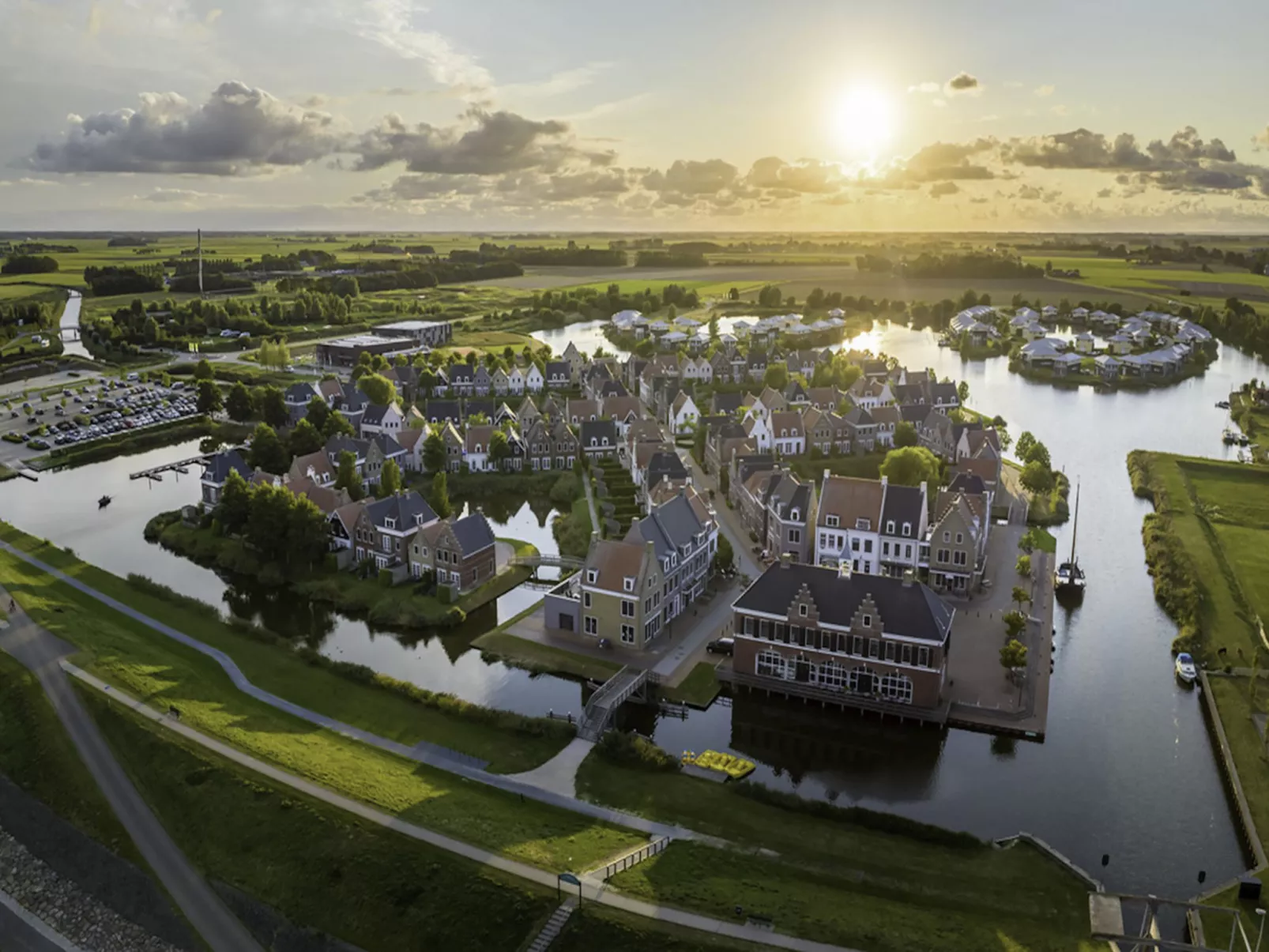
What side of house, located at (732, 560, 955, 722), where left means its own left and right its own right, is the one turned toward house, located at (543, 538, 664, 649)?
right

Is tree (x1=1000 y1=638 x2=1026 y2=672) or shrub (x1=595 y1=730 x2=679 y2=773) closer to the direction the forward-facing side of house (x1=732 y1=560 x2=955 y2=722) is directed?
the shrub

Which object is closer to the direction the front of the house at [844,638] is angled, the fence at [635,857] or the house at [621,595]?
the fence

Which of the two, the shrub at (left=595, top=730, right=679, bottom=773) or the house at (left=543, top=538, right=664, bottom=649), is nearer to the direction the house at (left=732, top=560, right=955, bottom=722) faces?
the shrub

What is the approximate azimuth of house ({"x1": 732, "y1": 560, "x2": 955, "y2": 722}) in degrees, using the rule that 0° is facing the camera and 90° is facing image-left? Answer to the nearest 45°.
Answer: approximately 0°

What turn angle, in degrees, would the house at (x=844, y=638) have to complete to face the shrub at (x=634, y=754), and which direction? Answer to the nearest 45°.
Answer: approximately 45° to its right

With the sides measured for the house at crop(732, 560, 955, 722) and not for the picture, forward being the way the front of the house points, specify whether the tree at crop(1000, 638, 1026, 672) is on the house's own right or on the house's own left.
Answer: on the house's own left

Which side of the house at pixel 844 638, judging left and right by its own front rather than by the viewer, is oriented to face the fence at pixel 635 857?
front

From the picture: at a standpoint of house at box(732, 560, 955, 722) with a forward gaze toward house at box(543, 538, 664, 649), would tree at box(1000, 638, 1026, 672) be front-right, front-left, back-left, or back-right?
back-right

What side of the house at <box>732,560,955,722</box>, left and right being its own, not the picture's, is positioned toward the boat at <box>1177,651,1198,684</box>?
left

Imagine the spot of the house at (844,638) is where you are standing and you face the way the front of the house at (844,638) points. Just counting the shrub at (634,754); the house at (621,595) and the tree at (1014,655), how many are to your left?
1
